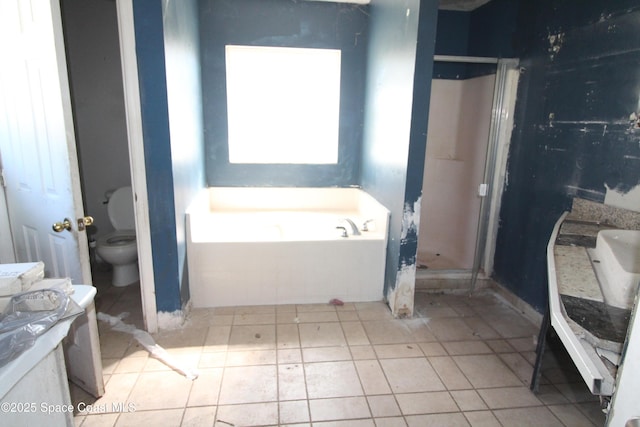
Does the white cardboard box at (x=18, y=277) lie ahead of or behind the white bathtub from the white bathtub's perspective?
ahead

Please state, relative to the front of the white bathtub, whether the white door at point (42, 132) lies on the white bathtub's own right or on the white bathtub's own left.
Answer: on the white bathtub's own right

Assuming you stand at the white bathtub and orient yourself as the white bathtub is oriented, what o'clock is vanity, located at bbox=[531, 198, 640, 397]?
The vanity is roughly at 11 o'clock from the white bathtub.

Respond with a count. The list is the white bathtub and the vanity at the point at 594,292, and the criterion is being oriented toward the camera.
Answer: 1

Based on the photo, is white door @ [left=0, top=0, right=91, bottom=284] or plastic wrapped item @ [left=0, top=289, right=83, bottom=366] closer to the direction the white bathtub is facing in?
the plastic wrapped item

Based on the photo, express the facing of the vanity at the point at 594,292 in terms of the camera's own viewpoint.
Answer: facing to the left of the viewer

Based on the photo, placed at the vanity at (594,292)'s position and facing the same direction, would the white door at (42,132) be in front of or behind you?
in front
